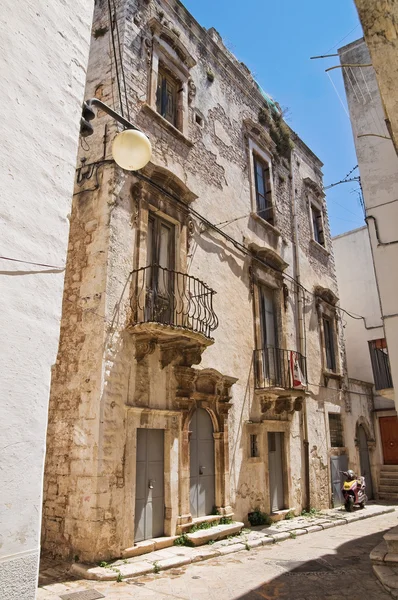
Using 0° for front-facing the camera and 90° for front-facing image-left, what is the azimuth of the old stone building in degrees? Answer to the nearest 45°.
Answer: approximately 315°

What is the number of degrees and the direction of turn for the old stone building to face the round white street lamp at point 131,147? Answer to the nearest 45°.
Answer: approximately 45° to its right
